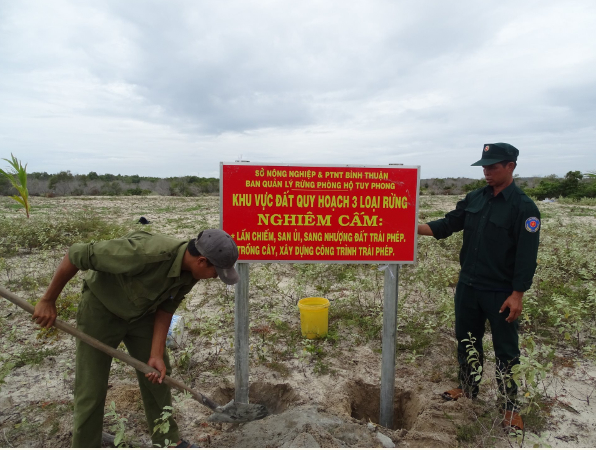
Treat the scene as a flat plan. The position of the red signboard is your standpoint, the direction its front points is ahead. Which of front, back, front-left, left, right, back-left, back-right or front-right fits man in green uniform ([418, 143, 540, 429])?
left

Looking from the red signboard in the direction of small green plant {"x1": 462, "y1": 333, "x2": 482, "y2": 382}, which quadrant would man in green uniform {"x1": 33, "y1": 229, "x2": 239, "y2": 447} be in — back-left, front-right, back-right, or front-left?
back-right

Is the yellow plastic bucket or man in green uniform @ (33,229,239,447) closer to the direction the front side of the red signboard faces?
the man in green uniform

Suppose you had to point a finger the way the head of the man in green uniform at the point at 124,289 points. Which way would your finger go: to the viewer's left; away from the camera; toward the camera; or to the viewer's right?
to the viewer's right

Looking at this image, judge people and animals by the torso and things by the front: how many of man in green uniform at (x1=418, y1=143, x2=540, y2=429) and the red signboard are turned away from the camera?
0

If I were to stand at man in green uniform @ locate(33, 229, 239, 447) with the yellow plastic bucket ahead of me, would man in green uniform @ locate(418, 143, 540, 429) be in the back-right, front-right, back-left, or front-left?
front-right

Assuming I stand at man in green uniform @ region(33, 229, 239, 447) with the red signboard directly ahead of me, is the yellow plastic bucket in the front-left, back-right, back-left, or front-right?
front-left

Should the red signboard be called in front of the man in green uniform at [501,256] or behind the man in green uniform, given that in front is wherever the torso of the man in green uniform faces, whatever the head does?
in front

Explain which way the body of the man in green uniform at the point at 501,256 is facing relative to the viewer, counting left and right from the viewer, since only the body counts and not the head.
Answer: facing the viewer and to the left of the viewer

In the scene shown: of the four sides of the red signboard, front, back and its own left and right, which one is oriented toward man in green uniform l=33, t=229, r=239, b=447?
right

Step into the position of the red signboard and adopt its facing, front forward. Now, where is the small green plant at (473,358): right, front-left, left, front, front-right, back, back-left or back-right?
left

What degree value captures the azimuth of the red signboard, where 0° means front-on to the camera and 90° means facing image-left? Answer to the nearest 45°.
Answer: approximately 0°
